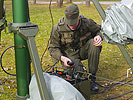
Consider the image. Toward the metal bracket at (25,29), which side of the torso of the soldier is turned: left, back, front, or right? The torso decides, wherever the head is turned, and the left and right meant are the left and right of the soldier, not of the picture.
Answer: front

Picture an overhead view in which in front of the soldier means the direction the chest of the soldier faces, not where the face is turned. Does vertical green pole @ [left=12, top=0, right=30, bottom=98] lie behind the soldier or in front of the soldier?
in front

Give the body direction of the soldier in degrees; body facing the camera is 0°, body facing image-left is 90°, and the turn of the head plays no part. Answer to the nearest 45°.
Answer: approximately 0°

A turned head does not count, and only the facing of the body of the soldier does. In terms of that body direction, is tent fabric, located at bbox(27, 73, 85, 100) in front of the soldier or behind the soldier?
in front
